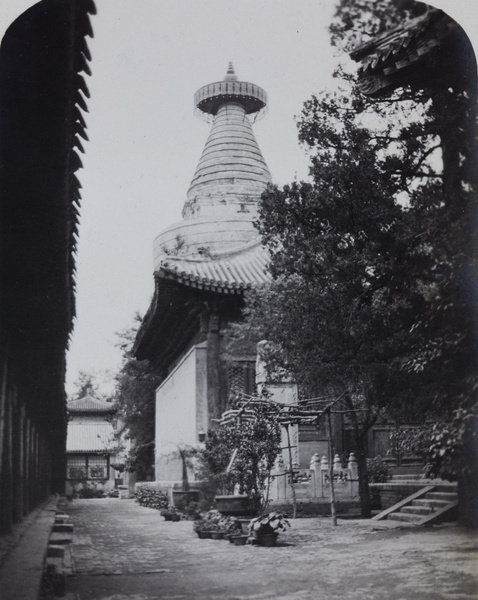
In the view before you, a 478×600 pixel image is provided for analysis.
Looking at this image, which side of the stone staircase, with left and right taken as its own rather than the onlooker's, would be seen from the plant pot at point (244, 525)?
front

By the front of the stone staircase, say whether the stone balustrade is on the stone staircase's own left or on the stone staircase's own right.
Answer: on the stone staircase's own right

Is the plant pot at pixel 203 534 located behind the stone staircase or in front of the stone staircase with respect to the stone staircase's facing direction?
in front

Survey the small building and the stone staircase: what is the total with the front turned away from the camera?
0

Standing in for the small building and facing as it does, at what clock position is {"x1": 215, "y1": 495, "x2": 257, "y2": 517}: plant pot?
The plant pot is roughly at 12 o'clock from the small building.

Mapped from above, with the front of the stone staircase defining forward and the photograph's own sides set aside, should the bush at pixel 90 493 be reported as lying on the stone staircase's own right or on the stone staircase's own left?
on the stone staircase's own right

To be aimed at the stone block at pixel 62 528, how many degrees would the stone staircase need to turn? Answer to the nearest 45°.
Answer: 0° — it already faces it

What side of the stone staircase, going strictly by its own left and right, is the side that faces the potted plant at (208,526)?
front

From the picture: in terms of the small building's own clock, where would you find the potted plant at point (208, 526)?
The potted plant is roughly at 12 o'clock from the small building.

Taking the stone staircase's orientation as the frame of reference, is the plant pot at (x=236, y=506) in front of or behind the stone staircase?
in front

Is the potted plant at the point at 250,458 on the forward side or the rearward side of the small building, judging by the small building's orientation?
on the forward side

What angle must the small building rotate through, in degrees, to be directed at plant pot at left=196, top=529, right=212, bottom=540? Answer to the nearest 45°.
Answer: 0° — it already faces it

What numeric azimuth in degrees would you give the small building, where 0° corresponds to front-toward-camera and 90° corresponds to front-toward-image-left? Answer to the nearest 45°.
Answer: approximately 0°

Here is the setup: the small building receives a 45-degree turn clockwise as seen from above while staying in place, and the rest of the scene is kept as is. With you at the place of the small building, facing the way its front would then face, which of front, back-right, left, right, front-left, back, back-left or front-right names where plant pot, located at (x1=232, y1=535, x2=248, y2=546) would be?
front-left

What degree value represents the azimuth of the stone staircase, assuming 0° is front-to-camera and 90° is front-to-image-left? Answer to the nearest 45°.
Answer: approximately 45°
